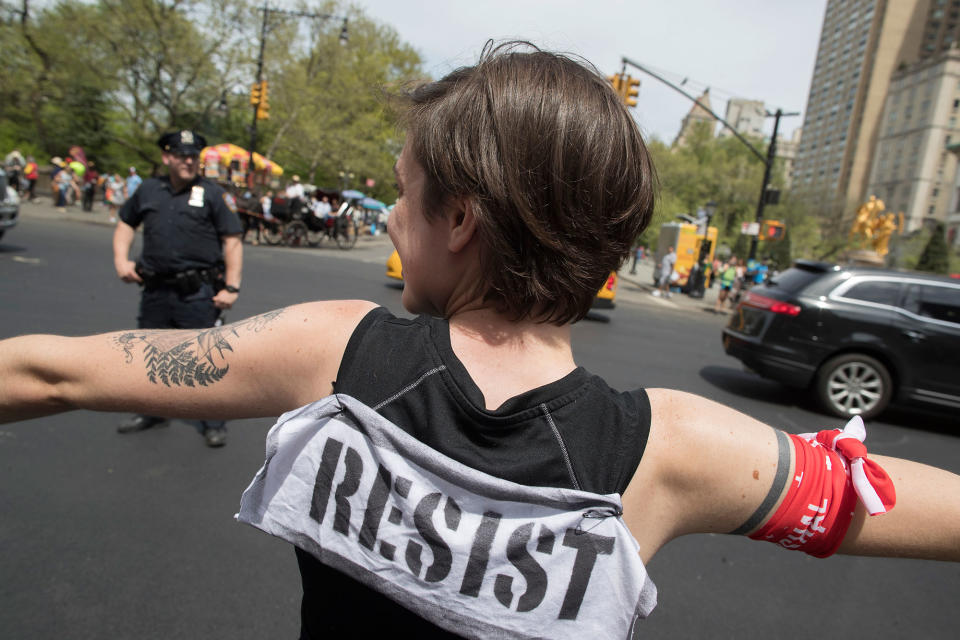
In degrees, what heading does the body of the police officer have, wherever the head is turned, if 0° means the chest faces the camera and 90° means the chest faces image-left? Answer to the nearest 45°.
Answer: approximately 0°

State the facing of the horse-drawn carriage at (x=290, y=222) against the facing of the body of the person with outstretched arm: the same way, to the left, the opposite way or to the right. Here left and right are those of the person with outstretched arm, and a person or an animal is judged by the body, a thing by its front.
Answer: to the left

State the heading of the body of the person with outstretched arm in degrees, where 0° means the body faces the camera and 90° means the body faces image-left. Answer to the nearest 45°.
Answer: approximately 180°

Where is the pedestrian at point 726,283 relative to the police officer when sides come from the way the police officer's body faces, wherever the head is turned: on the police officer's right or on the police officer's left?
on the police officer's left

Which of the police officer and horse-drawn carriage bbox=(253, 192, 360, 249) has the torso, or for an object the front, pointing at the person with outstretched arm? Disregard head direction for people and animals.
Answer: the police officer

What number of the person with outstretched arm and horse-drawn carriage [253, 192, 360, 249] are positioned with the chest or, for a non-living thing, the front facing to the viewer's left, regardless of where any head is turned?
1

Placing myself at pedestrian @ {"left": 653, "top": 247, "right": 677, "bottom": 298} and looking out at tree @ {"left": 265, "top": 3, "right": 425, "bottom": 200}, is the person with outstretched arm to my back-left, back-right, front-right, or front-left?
back-left

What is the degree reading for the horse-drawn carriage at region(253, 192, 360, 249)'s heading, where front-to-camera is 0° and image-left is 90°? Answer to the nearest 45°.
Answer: approximately 90°

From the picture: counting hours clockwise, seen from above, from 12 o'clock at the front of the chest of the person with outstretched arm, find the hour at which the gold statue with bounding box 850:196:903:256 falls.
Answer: The gold statue is roughly at 1 o'clock from the person with outstretched arm.

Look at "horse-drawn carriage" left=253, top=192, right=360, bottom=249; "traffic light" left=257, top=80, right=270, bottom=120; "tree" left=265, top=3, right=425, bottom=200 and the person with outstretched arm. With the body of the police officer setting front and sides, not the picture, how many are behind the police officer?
3

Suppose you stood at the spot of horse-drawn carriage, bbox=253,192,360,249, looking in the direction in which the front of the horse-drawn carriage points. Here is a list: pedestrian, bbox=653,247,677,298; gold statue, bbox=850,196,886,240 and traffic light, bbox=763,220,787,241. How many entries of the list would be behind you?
3

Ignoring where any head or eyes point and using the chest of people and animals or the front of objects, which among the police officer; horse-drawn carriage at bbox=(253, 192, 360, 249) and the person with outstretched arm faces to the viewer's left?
the horse-drawn carriage

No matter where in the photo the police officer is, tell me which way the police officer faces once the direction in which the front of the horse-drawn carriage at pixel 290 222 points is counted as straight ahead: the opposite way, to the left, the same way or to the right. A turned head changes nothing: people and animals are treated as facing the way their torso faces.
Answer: to the left

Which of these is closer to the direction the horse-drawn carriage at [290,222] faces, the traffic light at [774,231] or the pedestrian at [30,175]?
the pedestrian

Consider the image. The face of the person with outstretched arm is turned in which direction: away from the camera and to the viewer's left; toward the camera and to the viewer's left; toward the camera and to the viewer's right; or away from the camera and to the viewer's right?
away from the camera and to the viewer's left

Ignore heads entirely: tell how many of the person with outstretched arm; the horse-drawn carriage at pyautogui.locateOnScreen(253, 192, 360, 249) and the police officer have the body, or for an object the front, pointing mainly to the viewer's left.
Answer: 1

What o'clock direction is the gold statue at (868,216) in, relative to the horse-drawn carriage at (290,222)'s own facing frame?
The gold statue is roughly at 6 o'clock from the horse-drawn carriage.
